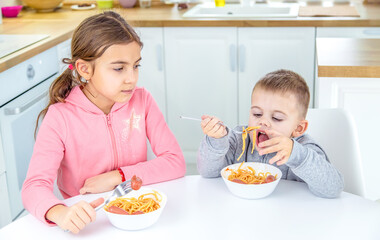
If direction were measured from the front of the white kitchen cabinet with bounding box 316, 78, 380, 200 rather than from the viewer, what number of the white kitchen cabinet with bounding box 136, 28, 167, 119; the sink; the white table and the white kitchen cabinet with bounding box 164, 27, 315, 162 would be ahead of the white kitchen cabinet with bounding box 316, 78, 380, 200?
1

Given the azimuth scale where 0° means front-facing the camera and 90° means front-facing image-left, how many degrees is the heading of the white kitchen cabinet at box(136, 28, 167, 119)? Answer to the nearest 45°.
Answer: approximately 0°

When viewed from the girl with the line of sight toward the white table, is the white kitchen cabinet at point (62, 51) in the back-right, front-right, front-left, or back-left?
back-left

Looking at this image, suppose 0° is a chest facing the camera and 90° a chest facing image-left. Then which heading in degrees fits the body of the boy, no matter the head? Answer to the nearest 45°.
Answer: approximately 45°

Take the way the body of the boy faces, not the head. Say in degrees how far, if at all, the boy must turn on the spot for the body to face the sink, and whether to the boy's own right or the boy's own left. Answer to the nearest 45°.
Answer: approximately 135° to the boy's own right

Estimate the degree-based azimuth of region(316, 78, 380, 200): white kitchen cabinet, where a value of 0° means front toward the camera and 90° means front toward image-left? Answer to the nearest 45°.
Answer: approximately 0°

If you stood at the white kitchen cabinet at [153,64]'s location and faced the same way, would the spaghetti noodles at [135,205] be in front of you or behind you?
in front

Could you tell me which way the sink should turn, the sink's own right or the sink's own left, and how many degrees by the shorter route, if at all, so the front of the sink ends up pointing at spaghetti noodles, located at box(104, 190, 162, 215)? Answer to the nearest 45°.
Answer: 0° — it already faces it

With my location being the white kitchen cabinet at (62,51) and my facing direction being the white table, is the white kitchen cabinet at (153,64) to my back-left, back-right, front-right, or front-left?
back-left

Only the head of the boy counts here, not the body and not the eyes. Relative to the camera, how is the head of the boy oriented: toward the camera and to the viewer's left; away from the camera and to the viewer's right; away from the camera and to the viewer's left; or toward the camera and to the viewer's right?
toward the camera and to the viewer's left

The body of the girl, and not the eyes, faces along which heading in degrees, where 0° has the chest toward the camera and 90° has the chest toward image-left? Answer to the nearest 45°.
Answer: approximately 315°

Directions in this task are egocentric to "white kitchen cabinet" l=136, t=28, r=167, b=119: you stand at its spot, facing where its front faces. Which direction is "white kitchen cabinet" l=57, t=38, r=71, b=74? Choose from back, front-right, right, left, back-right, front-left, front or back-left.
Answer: front-right
